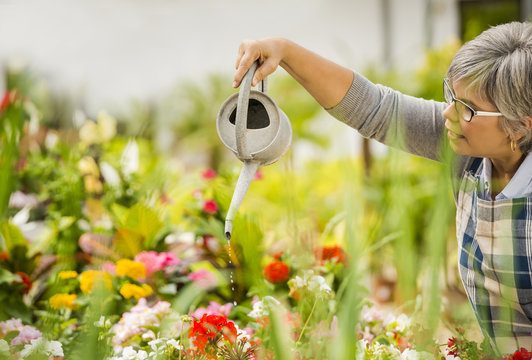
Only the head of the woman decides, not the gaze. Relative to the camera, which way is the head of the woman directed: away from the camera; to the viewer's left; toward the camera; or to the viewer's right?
to the viewer's left

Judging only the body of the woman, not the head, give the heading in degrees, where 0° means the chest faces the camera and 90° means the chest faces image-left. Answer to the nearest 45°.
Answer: approximately 45°

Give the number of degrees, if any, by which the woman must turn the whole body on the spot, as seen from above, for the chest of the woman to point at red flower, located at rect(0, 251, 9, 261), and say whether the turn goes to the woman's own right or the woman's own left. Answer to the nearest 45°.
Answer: approximately 45° to the woman's own right

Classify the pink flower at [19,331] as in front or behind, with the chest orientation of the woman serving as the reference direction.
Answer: in front

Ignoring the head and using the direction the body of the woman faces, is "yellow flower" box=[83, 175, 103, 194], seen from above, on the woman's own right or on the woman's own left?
on the woman's own right
